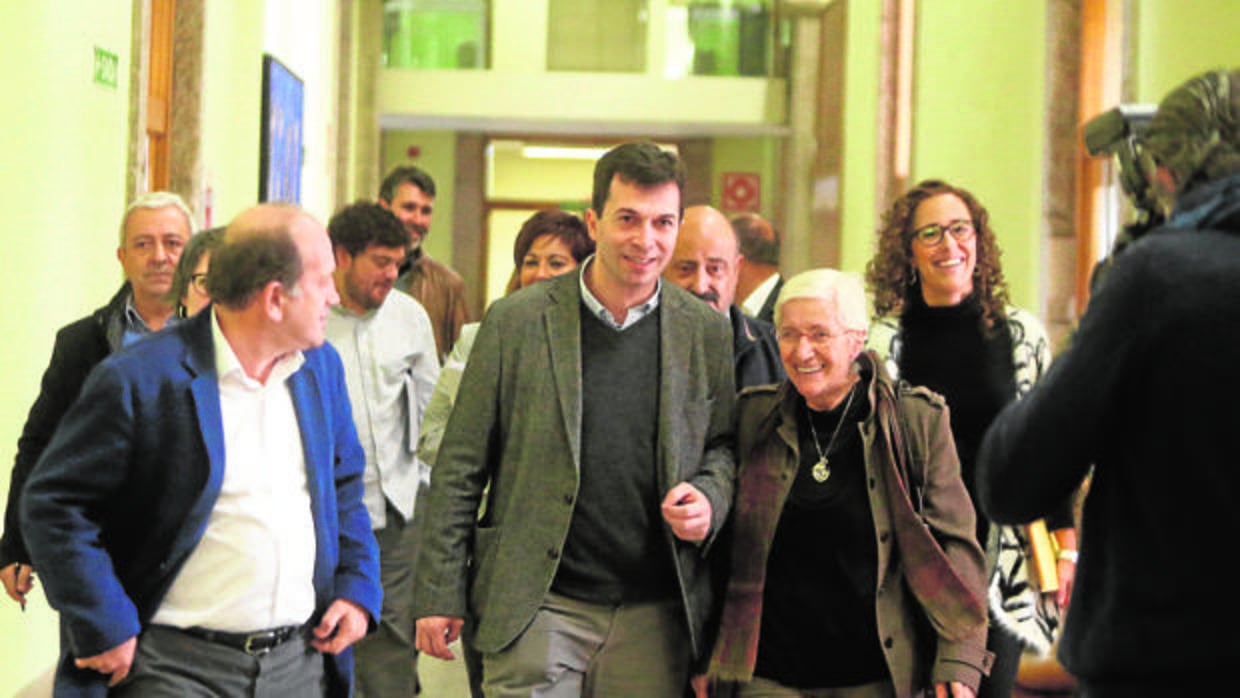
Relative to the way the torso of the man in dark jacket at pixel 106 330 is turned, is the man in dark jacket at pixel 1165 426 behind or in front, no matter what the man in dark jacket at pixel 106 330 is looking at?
in front

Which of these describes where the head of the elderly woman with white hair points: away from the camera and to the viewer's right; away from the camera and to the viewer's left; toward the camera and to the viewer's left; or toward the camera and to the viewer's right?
toward the camera and to the viewer's left

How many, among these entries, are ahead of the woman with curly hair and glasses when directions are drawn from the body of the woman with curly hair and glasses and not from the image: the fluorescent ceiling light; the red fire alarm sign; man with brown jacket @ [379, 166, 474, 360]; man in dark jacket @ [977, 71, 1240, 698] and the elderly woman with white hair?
2

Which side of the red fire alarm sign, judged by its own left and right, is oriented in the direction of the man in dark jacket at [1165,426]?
front

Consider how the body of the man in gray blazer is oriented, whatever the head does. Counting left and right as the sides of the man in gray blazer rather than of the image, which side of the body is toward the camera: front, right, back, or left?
front

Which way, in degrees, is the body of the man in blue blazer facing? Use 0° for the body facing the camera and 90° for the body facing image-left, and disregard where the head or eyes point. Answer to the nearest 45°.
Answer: approximately 315°

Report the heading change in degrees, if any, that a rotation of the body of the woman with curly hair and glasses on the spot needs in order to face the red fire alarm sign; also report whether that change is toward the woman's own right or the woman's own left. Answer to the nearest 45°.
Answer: approximately 180°

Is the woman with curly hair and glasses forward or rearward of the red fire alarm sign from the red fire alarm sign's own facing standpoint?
forward

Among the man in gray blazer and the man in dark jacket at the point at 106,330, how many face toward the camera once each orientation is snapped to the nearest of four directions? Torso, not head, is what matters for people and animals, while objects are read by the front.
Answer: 2

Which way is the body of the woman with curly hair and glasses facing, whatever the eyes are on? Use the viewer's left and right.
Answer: facing the viewer

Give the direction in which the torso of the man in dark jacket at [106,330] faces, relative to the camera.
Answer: toward the camera

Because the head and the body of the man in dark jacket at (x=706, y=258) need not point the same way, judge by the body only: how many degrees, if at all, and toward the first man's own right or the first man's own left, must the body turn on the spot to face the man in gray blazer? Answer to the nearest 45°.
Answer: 0° — they already face them

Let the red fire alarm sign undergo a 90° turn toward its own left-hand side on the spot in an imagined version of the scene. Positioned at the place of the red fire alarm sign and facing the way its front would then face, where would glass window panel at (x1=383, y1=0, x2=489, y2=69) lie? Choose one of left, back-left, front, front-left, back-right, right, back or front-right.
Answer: back

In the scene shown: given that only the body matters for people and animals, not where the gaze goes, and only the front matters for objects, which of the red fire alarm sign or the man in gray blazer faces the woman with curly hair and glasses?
the red fire alarm sign

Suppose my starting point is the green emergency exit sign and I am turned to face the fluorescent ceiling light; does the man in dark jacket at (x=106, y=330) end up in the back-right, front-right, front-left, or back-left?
back-right

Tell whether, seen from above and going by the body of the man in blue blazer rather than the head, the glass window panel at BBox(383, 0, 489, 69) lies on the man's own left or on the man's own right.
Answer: on the man's own left

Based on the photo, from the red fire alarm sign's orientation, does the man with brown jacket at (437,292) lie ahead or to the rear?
ahead
